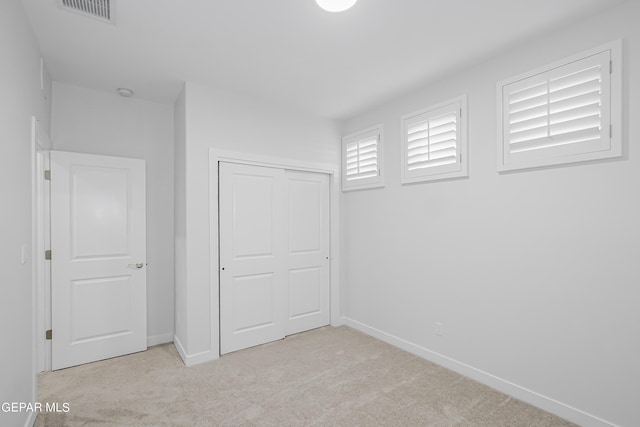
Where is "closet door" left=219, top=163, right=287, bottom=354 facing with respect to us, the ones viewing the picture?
facing the viewer and to the right of the viewer

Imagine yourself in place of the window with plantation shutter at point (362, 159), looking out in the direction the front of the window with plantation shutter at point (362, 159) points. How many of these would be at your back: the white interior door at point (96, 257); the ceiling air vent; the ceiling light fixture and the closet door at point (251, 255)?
0

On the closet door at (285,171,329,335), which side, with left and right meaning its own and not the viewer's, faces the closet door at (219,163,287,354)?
right

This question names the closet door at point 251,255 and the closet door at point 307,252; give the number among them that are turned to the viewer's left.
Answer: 0

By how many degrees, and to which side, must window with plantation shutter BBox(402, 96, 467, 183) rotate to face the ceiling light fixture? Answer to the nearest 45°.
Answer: approximately 45° to its left

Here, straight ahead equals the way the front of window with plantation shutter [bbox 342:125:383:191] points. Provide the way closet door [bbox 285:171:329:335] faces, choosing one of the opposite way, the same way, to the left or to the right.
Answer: to the left

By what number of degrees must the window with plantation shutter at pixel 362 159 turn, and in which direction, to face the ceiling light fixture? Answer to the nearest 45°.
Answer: approximately 45° to its left

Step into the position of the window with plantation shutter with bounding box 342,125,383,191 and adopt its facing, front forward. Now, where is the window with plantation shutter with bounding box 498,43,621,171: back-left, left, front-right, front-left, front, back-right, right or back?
left

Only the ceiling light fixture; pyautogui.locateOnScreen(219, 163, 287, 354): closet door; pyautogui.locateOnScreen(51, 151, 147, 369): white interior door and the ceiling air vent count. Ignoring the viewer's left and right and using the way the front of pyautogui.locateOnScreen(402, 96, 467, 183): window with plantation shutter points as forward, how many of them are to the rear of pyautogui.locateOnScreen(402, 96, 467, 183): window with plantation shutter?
0

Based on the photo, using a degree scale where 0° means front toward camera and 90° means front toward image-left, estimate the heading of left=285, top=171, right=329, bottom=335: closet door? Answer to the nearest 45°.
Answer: approximately 315°

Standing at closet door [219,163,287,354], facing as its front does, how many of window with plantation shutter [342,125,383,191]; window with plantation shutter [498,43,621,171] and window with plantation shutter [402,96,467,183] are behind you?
0

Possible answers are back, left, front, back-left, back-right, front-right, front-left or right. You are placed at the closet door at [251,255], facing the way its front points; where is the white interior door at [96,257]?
back-right

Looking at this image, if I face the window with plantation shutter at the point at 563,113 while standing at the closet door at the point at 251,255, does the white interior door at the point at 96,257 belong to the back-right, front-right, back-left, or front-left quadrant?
back-right

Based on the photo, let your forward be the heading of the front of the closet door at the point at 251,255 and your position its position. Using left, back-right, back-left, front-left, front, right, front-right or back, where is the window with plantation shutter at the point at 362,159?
front-left

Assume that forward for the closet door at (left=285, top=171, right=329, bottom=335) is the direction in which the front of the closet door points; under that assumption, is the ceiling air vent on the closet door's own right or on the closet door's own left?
on the closet door's own right

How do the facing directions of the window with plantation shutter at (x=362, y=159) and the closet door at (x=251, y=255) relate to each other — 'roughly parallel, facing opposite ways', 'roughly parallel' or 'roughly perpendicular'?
roughly perpendicular
